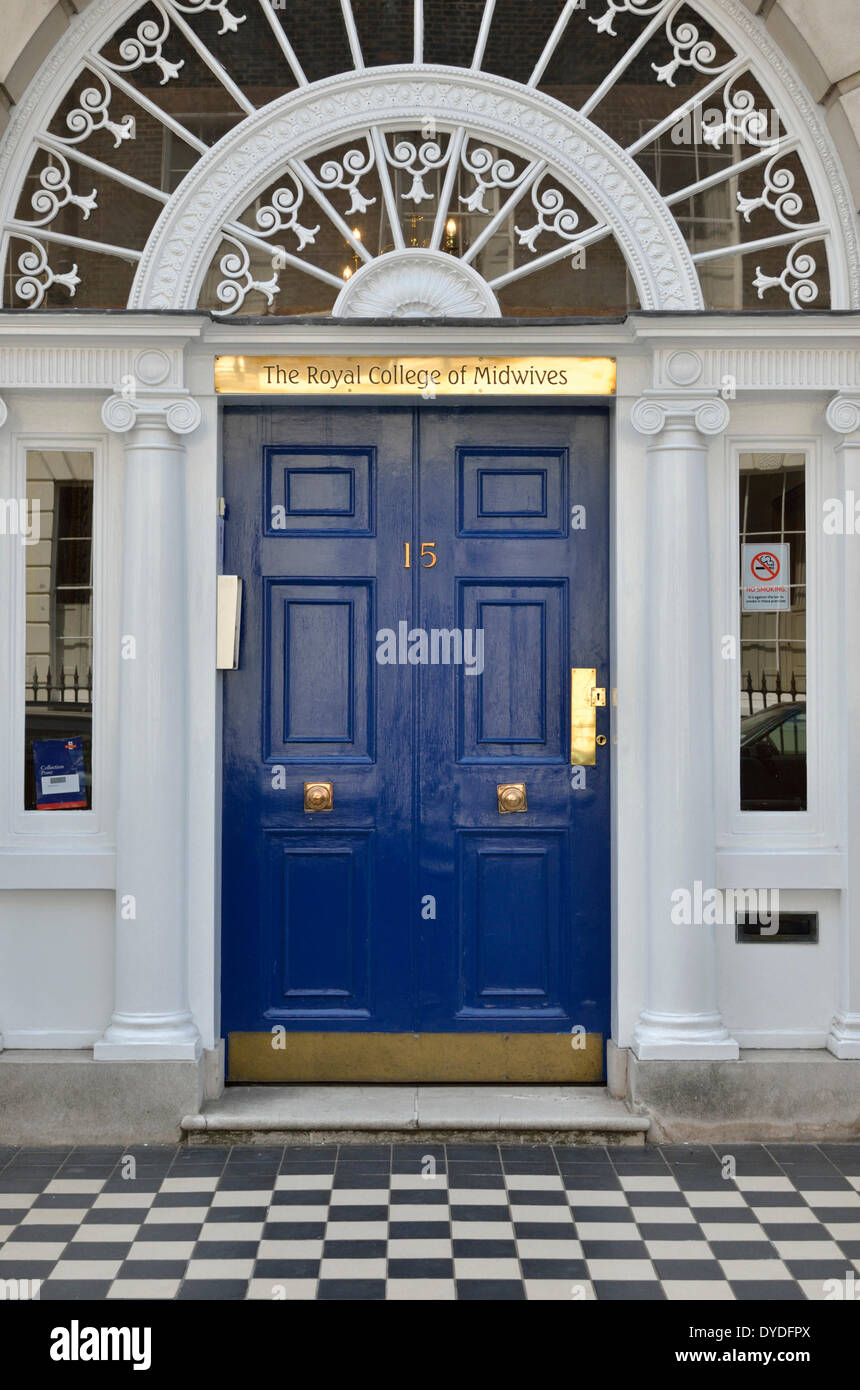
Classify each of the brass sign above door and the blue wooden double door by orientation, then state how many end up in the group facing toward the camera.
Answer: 2

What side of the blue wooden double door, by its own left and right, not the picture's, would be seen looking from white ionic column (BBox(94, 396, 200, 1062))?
right

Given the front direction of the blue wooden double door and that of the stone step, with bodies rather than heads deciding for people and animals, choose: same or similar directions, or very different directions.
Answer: same or similar directions

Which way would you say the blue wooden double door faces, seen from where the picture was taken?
facing the viewer

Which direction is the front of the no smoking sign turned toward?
toward the camera

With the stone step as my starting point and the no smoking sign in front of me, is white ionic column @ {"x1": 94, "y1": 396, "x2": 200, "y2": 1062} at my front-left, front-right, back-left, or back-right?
back-left

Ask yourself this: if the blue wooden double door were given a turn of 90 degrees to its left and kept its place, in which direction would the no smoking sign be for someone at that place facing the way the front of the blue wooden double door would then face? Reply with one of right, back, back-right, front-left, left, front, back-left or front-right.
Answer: front

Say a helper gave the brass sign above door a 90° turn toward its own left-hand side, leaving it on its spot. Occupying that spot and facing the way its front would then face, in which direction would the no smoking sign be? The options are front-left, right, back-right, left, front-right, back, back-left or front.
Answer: front

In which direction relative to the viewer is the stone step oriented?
toward the camera

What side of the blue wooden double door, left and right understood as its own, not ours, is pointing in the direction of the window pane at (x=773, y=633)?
left
